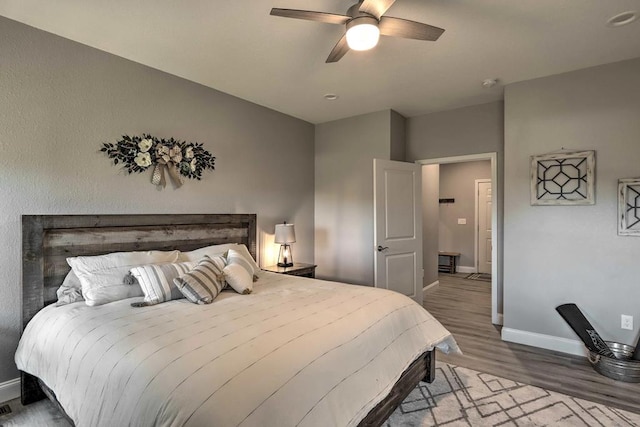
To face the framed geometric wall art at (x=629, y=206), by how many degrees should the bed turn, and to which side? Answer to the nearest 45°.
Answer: approximately 45° to its left

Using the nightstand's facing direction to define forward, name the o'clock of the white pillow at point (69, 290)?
The white pillow is roughly at 3 o'clock from the nightstand.

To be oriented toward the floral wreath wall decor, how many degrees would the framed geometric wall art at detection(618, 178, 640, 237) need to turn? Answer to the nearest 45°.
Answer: approximately 45° to its right

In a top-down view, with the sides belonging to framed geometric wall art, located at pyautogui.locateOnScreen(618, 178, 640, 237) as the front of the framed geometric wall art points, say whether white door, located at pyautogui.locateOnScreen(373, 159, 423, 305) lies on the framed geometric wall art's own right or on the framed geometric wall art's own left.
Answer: on the framed geometric wall art's own right

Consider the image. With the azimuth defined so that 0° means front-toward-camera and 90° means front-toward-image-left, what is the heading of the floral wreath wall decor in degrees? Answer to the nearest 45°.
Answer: approximately 315°

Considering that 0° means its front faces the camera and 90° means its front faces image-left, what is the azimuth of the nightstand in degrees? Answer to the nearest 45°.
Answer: approximately 315°

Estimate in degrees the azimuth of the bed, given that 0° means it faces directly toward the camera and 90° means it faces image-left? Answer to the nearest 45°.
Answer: approximately 315°

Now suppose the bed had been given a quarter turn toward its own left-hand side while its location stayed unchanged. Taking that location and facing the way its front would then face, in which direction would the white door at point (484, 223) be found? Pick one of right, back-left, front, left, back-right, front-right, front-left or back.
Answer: front

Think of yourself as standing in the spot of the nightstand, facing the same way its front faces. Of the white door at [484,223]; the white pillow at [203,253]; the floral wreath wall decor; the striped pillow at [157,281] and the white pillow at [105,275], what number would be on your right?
4

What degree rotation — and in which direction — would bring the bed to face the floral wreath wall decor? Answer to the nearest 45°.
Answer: approximately 135° to its left
